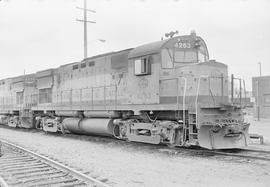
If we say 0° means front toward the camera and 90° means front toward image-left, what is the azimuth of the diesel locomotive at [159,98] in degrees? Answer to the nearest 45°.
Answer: approximately 315°

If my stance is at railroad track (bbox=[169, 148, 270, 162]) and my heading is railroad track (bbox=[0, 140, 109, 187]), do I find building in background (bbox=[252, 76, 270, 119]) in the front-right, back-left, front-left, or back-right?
back-right

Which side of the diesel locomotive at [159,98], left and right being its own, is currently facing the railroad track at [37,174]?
right

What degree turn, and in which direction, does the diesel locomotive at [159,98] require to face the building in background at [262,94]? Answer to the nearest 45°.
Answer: approximately 90° to its left
